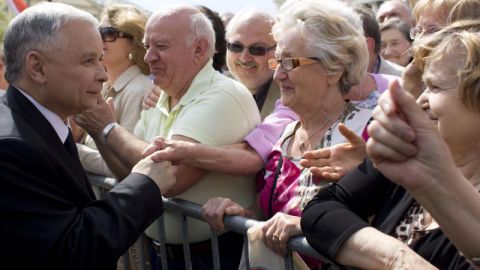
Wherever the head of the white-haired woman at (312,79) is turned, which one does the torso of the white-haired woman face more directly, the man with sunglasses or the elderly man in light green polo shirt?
the elderly man in light green polo shirt

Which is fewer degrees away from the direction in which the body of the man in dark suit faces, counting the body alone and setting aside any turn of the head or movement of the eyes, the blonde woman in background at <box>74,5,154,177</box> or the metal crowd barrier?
the metal crowd barrier

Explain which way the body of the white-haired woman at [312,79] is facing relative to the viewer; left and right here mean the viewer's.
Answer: facing the viewer and to the left of the viewer

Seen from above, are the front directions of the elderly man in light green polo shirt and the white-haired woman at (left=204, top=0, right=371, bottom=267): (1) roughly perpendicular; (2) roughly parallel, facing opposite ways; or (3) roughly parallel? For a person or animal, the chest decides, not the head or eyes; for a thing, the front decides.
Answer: roughly parallel

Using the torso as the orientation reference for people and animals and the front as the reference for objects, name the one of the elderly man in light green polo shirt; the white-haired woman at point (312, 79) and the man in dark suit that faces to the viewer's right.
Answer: the man in dark suit

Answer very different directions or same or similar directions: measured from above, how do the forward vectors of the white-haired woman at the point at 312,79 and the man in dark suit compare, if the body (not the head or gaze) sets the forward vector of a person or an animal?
very different directions

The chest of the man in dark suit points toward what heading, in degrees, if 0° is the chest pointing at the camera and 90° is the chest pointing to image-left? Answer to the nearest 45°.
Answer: approximately 270°

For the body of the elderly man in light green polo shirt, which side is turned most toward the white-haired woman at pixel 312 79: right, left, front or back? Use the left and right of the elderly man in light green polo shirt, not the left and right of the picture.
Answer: left

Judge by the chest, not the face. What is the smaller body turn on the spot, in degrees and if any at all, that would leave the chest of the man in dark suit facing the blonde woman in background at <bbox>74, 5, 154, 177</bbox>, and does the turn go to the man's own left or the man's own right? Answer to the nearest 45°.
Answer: approximately 90° to the man's own left

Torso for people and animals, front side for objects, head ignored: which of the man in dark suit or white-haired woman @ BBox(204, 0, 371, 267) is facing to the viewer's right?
the man in dark suit

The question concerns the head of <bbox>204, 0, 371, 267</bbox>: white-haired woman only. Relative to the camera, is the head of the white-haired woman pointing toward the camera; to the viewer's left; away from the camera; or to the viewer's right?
to the viewer's left

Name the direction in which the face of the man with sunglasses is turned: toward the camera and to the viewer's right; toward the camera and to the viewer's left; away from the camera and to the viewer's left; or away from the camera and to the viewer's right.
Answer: toward the camera and to the viewer's left

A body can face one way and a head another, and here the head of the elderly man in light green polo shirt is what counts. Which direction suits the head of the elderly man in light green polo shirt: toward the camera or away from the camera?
toward the camera

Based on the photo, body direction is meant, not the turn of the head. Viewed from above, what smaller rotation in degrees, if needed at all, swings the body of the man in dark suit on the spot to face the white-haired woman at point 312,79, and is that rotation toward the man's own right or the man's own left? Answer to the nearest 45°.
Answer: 0° — they already face them

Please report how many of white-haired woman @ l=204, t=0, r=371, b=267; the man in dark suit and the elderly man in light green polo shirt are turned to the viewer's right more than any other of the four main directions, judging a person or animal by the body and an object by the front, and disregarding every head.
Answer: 1

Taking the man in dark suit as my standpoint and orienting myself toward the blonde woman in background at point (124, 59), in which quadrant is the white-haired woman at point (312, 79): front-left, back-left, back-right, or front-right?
front-right

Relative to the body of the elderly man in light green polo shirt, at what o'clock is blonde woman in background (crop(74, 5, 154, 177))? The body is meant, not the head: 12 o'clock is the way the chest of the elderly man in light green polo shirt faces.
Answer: The blonde woman in background is roughly at 4 o'clock from the elderly man in light green polo shirt.
